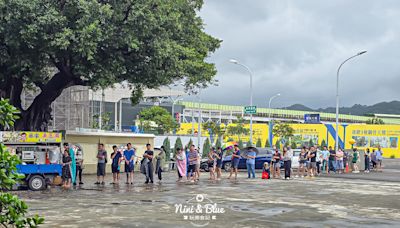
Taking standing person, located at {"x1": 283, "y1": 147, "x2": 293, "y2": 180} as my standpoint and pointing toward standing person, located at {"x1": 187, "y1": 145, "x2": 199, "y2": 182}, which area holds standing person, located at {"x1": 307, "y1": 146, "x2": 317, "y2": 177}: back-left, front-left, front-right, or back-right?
back-right

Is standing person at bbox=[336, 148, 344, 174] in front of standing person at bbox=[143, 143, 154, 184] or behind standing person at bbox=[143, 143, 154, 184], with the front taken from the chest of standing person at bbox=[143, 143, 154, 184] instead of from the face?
behind

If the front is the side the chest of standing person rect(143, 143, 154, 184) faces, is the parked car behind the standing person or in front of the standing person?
behind

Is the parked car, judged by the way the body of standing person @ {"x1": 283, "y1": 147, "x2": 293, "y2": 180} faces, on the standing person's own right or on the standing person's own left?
on the standing person's own right

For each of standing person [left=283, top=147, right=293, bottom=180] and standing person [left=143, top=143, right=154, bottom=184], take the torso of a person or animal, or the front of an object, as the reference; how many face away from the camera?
0

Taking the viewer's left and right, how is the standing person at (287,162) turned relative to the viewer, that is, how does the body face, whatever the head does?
facing the viewer and to the left of the viewer

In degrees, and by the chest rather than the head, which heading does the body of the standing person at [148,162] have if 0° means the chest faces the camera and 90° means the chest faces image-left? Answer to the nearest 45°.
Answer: approximately 45°

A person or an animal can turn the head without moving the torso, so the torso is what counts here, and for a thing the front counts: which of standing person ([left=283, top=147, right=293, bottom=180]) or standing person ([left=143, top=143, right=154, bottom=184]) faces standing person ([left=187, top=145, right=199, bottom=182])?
standing person ([left=283, top=147, right=293, bottom=180])

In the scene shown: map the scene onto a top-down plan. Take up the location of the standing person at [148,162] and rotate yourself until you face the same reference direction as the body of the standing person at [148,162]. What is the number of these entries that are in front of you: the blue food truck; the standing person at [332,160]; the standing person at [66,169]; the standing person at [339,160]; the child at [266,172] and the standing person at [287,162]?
2

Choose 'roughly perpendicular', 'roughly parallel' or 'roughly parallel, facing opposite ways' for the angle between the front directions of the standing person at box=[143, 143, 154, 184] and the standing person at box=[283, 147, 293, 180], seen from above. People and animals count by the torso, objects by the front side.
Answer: roughly parallel

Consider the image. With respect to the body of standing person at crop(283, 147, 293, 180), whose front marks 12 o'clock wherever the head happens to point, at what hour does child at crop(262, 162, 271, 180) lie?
The child is roughly at 1 o'clock from the standing person.

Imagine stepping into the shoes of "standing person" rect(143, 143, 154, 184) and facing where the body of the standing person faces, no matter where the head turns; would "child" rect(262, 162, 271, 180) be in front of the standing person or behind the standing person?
behind

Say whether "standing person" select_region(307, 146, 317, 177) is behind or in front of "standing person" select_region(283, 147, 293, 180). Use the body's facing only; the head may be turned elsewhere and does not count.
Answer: behind
